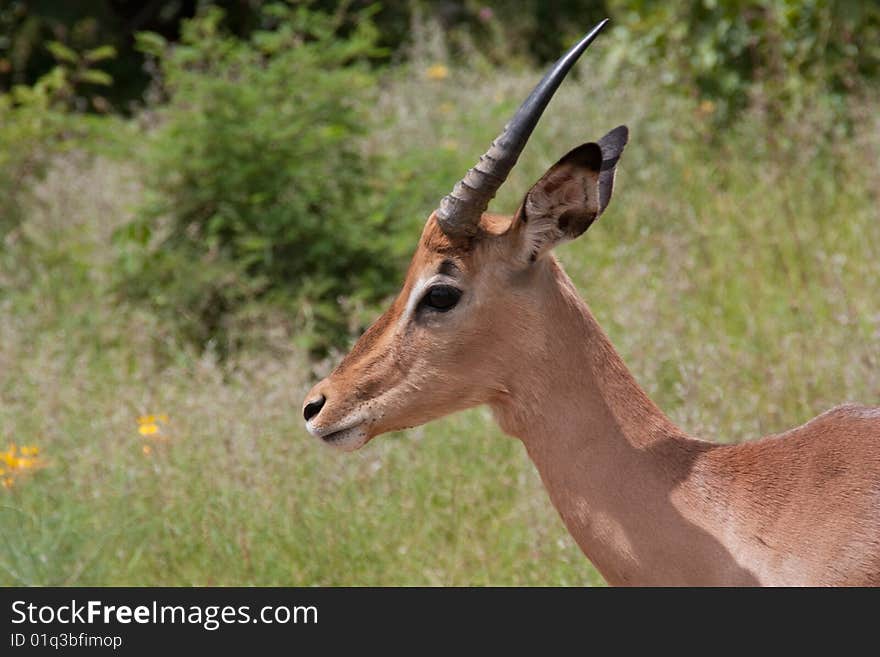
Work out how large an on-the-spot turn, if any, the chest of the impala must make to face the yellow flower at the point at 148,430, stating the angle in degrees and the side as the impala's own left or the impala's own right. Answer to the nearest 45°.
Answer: approximately 45° to the impala's own right

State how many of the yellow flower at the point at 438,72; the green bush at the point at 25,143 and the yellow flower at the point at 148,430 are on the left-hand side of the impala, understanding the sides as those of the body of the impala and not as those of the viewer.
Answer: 0

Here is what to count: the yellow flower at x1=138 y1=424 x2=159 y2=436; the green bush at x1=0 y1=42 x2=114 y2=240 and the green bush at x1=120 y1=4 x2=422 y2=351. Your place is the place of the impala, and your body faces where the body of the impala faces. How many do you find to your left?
0

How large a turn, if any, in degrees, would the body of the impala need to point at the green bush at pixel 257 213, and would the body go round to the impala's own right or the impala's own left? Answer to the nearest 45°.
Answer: approximately 45° to the impala's own right

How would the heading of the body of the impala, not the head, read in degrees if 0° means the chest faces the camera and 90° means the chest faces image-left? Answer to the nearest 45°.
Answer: approximately 90°

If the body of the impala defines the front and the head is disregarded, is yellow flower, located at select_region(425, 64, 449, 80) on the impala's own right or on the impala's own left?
on the impala's own right

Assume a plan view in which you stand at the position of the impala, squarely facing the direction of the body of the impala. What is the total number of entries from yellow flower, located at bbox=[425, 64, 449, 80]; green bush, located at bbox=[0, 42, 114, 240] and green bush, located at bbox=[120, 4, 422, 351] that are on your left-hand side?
0

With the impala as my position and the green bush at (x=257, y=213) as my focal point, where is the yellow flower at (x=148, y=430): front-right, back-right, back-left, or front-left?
front-left

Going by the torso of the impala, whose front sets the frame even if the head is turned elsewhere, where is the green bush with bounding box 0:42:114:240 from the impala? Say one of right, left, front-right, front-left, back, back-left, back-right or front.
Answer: front-right
